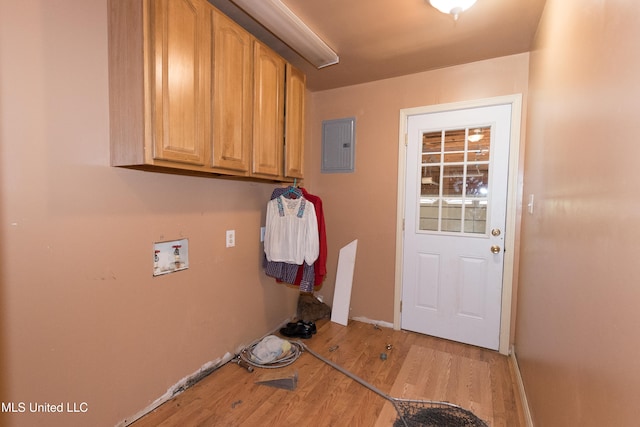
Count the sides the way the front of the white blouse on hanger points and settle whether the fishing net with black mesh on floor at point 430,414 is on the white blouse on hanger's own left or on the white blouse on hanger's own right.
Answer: on the white blouse on hanger's own left

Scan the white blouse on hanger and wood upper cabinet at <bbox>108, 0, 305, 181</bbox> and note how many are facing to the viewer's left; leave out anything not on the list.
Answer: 0

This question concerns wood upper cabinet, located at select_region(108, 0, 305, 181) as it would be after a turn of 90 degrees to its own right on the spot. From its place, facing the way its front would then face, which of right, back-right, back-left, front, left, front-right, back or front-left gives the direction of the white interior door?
back-left

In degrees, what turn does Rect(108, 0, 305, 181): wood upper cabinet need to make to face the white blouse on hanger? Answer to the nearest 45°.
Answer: approximately 90° to its left

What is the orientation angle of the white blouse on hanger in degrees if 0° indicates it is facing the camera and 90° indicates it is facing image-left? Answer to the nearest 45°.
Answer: approximately 0°

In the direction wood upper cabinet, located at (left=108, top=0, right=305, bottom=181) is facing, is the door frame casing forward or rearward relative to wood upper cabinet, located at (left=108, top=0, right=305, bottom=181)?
forward

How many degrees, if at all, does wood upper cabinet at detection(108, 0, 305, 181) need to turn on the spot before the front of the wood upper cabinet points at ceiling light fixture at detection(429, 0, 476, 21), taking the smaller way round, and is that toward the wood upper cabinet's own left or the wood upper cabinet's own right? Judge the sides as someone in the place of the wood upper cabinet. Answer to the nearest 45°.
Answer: approximately 45° to the wood upper cabinet's own left

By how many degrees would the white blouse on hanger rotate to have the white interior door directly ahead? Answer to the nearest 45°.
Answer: approximately 90° to its left

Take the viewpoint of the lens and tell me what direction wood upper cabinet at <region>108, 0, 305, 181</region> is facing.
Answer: facing the viewer and to the right of the viewer
